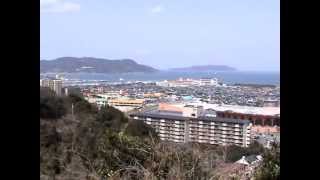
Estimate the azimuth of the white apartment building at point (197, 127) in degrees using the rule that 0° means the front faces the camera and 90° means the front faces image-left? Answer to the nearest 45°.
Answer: approximately 0°

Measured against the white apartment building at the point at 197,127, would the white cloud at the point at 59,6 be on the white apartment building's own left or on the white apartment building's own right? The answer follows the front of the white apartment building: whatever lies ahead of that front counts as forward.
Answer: on the white apartment building's own right
